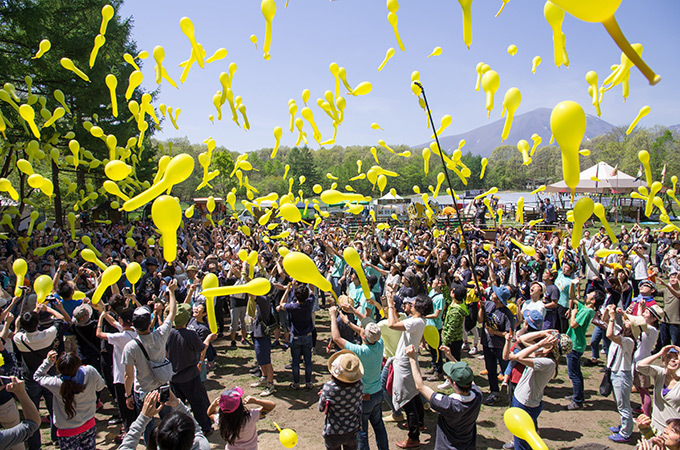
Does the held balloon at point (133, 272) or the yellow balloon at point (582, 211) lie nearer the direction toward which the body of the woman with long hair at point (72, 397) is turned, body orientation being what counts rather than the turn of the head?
the held balloon

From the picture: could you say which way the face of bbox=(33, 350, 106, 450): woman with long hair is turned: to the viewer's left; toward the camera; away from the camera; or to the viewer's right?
away from the camera

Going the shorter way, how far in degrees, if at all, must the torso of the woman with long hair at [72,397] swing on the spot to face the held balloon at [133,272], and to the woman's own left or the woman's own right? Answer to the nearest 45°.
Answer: approximately 45° to the woman's own right

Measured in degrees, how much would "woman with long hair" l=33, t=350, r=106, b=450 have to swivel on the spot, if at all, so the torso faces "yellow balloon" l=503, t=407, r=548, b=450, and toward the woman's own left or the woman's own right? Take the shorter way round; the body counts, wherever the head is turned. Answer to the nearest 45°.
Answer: approximately 135° to the woman's own right

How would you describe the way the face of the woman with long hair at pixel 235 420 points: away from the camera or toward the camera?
away from the camera

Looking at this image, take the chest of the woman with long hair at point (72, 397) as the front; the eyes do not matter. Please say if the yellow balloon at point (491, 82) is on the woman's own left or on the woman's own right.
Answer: on the woman's own right

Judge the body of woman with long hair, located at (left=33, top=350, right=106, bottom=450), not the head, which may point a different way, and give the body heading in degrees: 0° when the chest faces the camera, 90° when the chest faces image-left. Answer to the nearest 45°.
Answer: approximately 180°
